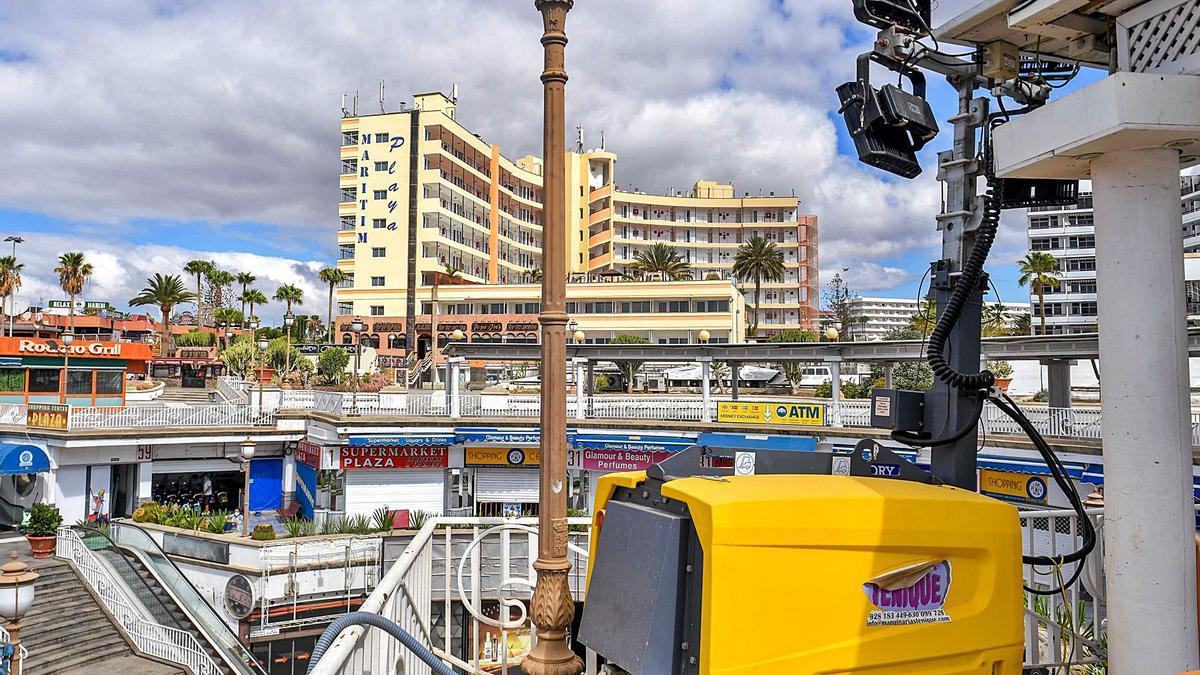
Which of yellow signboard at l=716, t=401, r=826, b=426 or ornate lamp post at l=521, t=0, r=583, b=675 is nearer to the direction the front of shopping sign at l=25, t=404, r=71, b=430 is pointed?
the ornate lamp post

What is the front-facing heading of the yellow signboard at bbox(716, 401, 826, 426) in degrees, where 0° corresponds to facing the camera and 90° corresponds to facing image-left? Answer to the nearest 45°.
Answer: approximately 0°

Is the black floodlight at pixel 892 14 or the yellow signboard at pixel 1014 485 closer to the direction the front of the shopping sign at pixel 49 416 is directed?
the black floodlight

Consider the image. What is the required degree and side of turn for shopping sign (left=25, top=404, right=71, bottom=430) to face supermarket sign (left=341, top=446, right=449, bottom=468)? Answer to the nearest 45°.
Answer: approximately 45° to its left

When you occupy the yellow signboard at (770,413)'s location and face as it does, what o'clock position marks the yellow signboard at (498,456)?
the yellow signboard at (498,456) is roughly at 3 o'clock from the yellow signboard at (770,413).

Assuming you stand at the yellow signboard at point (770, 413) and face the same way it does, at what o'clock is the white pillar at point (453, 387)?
The white pillar is roughly at 3 o'clock from the yellow signboard.

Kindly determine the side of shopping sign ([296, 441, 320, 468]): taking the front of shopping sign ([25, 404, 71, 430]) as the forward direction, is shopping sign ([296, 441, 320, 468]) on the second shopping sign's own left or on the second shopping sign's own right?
on the second shopping sign's own left

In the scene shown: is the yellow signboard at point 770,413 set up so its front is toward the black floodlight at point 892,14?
yes
